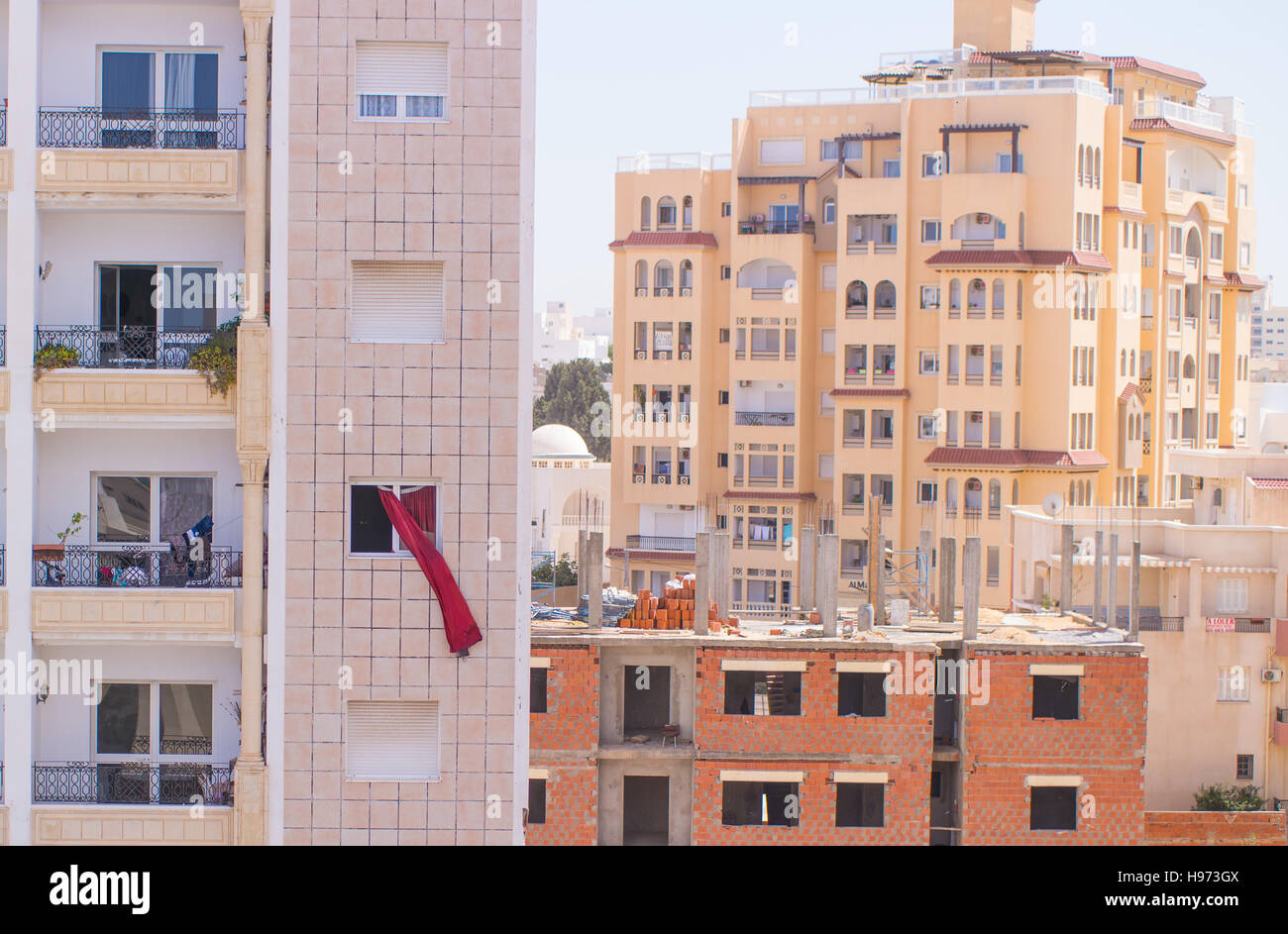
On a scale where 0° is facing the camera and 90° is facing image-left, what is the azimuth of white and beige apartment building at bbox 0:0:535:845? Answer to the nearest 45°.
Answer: approximately 0°

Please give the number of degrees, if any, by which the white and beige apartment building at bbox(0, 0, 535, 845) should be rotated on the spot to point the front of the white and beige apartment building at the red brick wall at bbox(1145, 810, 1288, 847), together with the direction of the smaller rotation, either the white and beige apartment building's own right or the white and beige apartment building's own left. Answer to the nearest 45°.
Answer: approximately 135° to the white and beige apartment building's own left

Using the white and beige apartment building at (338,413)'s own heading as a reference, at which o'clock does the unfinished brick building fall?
The unfinished brick building is roughly at 7 o'clock from the white and beige apartment building.

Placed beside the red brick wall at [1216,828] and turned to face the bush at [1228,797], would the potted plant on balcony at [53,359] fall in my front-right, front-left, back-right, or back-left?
back-left

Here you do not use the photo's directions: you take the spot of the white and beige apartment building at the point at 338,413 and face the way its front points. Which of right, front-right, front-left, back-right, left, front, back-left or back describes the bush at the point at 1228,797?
back-left
